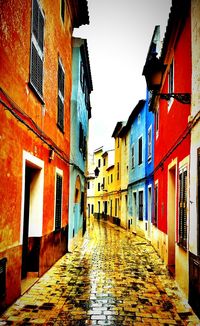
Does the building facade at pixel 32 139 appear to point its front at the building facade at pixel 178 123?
yes

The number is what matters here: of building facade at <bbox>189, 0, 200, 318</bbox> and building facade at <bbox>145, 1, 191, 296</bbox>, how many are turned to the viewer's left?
2

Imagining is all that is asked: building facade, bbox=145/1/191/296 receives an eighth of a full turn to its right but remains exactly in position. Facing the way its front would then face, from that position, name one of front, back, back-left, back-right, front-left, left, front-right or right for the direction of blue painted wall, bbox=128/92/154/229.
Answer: front-right

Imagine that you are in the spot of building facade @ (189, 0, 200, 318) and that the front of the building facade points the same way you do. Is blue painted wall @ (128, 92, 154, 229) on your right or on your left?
on your right

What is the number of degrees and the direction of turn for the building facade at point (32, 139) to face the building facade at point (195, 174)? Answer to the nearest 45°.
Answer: approximately 45° to its right

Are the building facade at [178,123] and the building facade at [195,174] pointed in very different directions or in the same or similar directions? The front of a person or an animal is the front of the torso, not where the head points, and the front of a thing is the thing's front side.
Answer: same or similar directions

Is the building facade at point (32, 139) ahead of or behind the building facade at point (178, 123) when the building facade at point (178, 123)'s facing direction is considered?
ahead

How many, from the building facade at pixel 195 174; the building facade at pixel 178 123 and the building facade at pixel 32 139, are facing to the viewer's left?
2

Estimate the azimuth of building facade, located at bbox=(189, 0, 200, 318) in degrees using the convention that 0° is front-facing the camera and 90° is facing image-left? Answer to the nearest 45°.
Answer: approximately 90°

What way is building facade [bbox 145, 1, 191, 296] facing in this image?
to the viewer's left

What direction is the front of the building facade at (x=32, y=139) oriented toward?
to the viewer's right

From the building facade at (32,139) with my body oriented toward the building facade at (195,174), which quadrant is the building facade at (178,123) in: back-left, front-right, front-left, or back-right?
front-left
